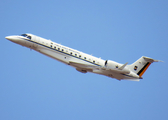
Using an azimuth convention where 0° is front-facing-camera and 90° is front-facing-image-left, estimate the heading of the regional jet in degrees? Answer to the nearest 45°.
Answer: approximately 90°
